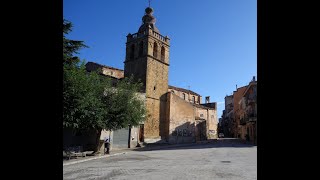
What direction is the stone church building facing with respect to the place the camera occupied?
facing the viewer and to the left of the viewer

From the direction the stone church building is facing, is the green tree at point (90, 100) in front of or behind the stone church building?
in front
